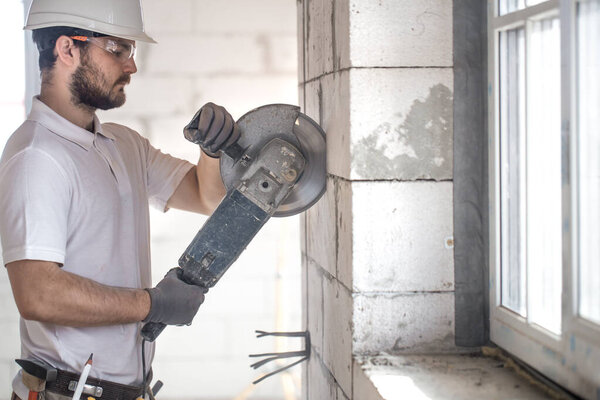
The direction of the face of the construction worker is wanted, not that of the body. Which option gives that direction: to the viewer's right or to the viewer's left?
to the viewer's right

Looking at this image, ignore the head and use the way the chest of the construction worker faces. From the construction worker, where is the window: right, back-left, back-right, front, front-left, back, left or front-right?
front
